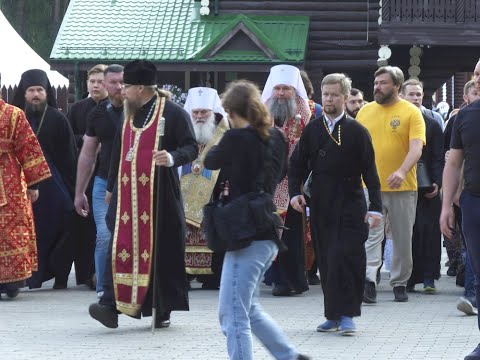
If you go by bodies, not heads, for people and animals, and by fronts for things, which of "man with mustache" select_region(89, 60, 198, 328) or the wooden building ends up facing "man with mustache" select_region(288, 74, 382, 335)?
the wooden building

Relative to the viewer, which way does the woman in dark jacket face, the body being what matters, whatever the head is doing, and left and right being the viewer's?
facing away from the viewer and to the left of the viewer

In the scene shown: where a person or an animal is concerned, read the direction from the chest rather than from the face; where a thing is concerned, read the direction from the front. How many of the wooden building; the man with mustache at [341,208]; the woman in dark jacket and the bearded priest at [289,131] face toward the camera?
3

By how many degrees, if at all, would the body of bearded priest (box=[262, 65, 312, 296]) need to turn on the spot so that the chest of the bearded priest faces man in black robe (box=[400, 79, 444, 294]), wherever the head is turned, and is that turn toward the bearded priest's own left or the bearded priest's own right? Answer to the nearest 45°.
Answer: approximately 90° to the bearded priest's own left

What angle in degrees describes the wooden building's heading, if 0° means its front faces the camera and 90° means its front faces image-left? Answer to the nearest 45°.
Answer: approximately 0°

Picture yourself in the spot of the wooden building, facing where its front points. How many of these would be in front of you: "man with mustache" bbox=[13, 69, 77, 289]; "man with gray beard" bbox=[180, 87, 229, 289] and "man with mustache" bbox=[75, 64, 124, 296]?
3

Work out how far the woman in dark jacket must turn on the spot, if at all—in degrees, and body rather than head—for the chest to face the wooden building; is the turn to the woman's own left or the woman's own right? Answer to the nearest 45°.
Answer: approximately 45° to the woman's own right

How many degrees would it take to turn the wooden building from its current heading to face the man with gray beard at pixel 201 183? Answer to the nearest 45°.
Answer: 0° — it already faces them

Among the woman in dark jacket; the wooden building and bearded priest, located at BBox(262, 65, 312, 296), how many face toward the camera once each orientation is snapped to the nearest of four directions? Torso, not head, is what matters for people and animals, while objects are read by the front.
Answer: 2

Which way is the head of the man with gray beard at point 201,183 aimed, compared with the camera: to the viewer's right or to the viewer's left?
to the viewer's left
